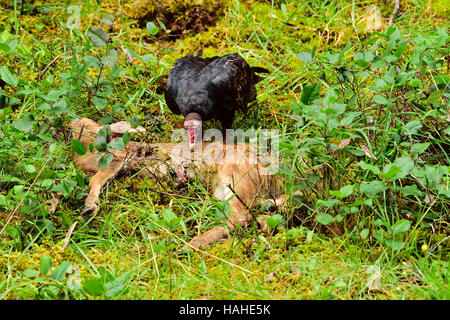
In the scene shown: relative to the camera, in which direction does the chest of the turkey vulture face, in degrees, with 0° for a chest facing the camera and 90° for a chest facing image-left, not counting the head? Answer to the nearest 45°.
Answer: approximately 45°

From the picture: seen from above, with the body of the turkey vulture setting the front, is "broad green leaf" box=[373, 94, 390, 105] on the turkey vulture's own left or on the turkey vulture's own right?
on the turkey vulture's own left

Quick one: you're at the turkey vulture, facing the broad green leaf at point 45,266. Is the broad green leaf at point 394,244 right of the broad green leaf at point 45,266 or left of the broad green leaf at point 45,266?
left

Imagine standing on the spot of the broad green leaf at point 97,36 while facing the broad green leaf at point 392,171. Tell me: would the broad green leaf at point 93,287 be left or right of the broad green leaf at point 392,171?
right

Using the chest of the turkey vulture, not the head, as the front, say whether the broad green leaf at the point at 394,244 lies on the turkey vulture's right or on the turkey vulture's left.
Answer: on the turkey vulture's left
